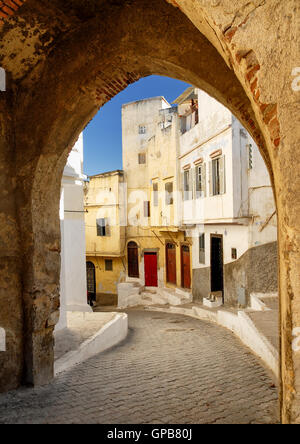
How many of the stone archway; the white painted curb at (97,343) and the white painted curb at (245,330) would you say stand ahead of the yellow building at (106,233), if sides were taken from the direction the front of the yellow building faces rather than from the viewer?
3

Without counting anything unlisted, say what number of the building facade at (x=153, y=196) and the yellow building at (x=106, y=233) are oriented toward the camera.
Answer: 2

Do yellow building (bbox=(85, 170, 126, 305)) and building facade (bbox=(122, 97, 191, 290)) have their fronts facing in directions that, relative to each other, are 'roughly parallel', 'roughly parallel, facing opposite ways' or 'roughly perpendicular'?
roughly parallel

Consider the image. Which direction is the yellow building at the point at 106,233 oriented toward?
toward the camera

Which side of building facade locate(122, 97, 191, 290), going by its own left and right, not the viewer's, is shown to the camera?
front

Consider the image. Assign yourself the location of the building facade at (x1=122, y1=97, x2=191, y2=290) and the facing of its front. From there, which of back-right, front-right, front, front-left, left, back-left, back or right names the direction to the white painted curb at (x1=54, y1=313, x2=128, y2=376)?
front

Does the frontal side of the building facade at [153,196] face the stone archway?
yes

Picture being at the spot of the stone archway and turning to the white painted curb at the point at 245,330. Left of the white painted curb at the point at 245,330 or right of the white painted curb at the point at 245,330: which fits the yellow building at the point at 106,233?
left

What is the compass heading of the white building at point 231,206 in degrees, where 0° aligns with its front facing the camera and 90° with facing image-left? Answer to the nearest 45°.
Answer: approximately 45°

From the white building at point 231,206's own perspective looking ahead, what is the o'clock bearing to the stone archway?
The stone archway is roughly at 11 o'clock from the white building.

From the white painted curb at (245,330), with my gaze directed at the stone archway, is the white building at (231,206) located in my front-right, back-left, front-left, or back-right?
back-right

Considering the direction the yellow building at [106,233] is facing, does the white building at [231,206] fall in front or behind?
in front

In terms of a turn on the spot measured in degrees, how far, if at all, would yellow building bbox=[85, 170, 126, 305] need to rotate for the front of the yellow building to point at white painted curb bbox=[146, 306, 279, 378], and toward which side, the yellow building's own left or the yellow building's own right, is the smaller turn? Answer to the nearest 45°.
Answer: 0° — it already faces it
